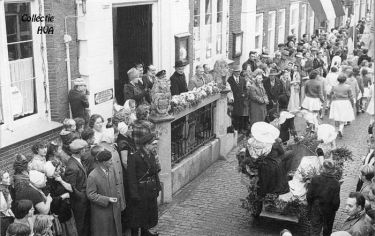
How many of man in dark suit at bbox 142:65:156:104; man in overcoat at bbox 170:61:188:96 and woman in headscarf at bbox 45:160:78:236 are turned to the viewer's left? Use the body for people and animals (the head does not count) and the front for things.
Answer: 0

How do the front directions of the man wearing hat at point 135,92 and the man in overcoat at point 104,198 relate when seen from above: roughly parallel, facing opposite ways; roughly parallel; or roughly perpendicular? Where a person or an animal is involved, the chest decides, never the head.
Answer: roughly parallel

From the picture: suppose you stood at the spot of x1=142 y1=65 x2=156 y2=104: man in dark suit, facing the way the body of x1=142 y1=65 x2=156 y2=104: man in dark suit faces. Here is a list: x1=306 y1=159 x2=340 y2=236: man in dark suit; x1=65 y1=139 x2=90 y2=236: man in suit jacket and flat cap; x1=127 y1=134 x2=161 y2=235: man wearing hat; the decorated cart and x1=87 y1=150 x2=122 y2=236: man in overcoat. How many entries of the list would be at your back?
0

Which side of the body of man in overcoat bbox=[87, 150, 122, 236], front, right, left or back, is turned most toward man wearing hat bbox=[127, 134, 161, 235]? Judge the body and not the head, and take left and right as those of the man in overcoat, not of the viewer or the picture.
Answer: left

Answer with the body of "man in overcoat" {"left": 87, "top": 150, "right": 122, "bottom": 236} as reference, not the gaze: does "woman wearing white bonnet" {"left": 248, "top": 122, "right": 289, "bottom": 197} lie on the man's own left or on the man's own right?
on the man's own left

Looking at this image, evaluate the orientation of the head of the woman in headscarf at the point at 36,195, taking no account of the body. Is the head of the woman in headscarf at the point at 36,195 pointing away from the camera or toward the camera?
away from the camera

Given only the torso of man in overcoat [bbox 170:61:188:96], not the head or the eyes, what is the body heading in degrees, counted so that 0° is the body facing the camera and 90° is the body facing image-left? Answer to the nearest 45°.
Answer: approximately 315°

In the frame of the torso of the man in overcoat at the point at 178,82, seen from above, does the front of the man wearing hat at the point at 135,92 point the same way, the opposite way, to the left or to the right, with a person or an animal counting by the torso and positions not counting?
the same way

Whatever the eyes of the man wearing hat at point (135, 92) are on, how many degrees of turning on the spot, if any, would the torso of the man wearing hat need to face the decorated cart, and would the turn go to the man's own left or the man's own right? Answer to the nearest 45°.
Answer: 0° — they already face it

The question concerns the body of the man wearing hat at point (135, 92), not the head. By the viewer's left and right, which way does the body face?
facing the viewer and to the right of the viewer

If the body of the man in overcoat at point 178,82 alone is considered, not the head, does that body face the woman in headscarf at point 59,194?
no

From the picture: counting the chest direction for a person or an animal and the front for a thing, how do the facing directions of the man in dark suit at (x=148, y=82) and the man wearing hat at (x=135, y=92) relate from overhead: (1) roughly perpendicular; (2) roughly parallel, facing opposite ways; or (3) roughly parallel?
roughly parallel

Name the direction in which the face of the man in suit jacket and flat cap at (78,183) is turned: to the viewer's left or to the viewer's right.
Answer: to the viewer's right

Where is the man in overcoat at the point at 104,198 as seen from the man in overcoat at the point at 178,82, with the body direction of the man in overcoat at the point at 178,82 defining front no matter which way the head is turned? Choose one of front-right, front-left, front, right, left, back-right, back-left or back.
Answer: front-right
